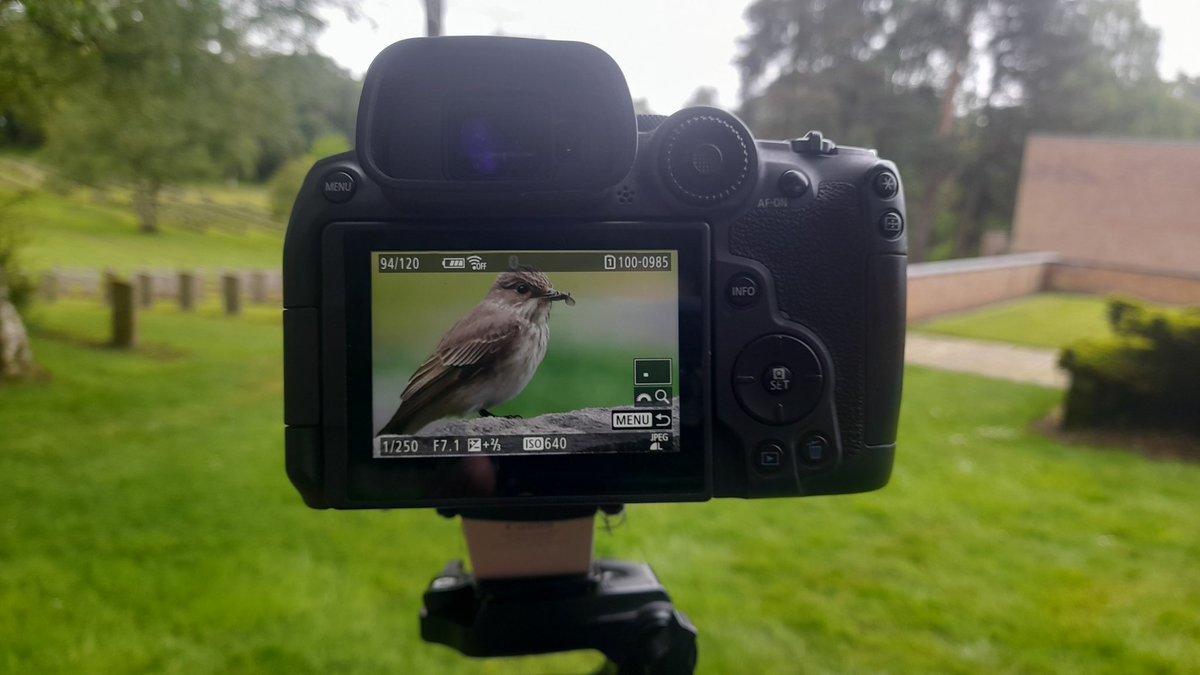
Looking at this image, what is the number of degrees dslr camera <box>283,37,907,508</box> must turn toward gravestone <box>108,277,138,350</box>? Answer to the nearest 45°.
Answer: approximately 45° to its left

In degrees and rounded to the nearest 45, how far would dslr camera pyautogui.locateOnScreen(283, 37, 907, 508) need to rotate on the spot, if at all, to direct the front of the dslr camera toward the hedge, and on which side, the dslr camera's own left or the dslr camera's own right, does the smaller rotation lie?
approximately 45° to the dslr camera's own right

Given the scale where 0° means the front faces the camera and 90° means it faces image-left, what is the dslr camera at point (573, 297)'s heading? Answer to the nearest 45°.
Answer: approximately 180°
